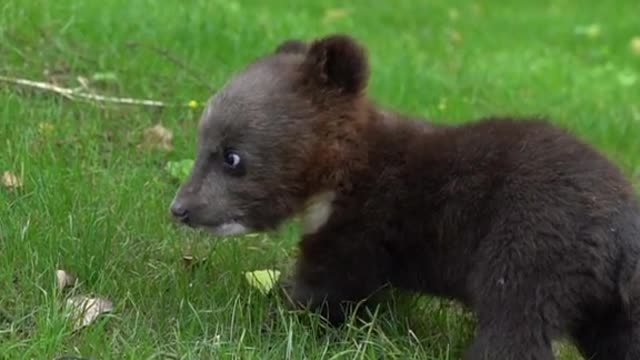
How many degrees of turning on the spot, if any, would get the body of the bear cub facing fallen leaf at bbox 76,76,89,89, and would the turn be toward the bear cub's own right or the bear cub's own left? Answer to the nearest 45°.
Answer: approximately 45° to the bear cub's own right

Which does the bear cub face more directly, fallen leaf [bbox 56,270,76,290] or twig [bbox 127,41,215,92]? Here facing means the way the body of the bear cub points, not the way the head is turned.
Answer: the fallen leaf

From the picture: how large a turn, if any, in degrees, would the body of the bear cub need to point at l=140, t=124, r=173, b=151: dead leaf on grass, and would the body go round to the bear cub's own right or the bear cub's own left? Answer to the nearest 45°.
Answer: approximately 45° to the bear cub's own right

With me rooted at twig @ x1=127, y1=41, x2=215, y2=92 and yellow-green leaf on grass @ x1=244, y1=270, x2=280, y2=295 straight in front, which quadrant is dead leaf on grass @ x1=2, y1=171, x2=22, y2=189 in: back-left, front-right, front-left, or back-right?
front-right

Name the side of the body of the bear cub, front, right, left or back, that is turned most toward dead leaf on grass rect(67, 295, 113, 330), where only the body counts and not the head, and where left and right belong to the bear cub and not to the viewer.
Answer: front

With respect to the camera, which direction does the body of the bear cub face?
to the viewer's left

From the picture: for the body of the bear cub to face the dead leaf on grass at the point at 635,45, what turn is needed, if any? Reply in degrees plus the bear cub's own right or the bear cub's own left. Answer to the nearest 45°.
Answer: approximately 90° to the bear cub's own right
